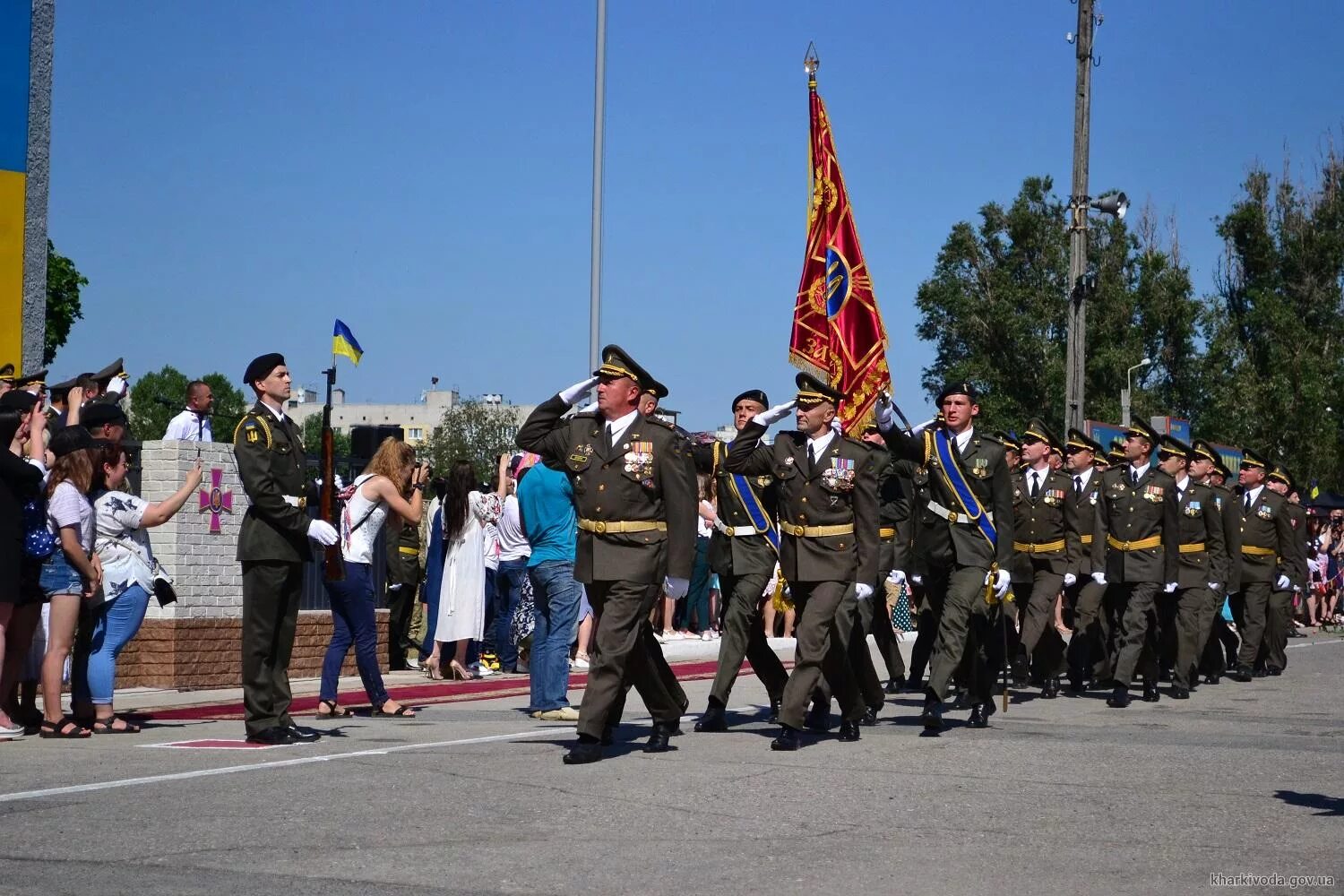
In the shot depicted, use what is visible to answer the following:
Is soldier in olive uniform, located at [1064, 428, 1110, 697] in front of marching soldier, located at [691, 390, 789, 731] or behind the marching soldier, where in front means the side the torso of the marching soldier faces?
behind

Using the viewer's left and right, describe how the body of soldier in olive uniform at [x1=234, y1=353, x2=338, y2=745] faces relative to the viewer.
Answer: facing to the right of the viewer

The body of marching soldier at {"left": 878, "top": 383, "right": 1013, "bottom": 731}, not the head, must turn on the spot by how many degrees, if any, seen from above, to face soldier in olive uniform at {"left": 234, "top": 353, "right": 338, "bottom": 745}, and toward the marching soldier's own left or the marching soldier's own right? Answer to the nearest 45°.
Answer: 0° — they already face them

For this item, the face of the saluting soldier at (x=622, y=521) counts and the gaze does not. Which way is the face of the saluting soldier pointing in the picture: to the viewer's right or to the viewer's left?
to the viewer's left

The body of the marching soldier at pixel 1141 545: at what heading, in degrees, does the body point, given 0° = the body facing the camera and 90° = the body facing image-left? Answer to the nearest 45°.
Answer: approximately 45°

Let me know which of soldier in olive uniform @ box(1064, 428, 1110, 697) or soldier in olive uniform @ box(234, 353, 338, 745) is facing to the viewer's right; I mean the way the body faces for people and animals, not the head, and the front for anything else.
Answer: soldier in olive uniform @ box(234, 353, 338, 745)

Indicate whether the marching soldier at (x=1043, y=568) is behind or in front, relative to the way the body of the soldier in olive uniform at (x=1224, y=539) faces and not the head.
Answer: in front

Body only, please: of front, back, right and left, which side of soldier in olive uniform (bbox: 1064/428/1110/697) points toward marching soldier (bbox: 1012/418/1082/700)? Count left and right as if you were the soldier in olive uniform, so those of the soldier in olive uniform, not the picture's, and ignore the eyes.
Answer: front

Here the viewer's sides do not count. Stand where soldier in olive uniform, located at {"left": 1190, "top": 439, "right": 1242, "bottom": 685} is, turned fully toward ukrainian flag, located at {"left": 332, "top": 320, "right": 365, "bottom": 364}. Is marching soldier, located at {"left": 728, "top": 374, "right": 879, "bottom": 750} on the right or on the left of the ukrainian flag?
left

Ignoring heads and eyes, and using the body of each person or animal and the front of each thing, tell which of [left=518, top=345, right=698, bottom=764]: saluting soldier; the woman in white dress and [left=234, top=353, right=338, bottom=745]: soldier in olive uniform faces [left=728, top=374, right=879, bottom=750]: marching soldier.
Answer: the soldier in olive uniform

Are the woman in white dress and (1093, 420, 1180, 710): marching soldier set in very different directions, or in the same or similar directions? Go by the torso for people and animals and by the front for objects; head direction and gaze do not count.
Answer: very different directions

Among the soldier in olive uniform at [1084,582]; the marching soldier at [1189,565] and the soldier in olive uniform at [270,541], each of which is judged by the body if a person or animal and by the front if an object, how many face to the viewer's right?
1

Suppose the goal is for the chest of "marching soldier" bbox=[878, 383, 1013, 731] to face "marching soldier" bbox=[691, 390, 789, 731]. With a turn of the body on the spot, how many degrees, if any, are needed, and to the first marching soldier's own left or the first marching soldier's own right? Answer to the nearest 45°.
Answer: approximately 45° to the first marching soldier's own right

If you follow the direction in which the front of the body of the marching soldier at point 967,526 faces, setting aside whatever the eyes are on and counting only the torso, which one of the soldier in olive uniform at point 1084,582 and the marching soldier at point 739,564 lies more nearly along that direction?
the marching soldier
